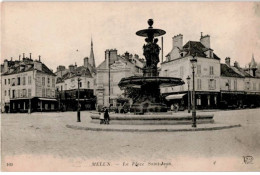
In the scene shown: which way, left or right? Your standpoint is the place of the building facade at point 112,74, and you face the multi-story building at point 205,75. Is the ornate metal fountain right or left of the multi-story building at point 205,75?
right

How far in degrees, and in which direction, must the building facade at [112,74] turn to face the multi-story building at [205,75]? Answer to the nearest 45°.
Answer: approximately 45° to its left

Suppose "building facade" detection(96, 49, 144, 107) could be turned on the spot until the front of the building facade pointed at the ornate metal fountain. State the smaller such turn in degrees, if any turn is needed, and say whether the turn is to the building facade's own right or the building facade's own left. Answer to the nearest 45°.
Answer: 0° — it already faces it

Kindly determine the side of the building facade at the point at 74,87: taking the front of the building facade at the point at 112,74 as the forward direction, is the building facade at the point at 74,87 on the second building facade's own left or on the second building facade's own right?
on the second building facade's own right

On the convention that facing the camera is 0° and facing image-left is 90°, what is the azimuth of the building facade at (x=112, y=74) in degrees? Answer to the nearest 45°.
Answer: approximately 0°

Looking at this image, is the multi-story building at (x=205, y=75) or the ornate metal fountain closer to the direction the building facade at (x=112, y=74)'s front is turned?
the ornate metal fountain

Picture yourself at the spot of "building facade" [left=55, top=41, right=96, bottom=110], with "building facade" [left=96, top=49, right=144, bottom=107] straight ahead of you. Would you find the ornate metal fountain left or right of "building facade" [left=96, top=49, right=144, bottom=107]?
right
